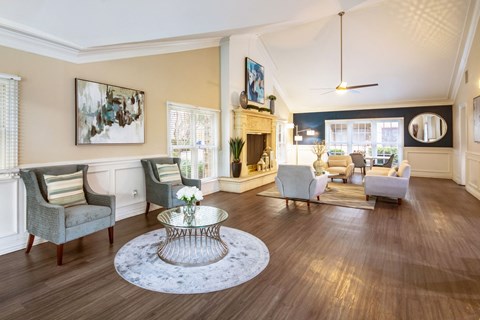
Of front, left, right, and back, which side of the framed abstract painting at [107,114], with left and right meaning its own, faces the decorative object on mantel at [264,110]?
left

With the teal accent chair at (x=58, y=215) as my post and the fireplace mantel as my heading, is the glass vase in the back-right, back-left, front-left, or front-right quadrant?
front-right

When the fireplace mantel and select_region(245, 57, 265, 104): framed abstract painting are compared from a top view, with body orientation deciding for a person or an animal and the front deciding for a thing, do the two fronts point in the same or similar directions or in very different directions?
same or similar directions

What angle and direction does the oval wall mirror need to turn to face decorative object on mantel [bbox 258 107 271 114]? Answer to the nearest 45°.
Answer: approximately 45° to its right

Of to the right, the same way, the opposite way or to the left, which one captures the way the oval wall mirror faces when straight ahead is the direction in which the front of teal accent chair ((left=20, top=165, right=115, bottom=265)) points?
to the right

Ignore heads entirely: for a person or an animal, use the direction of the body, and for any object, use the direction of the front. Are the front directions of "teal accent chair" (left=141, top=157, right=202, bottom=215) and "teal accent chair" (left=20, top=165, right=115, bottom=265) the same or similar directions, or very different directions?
same or similar directions

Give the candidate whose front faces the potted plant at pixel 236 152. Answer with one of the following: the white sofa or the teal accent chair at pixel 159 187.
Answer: the white sofa

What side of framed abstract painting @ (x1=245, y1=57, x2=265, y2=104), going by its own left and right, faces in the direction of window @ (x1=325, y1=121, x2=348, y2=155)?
left

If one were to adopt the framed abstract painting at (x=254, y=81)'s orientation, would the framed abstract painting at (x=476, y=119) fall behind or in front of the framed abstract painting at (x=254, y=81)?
in front

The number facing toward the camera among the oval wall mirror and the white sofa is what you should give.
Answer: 1

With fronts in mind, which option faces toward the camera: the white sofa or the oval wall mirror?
the oval wall mirror

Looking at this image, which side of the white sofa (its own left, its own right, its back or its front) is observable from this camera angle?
left

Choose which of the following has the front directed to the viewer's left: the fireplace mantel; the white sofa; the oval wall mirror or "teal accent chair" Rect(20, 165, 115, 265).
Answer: the white sofa

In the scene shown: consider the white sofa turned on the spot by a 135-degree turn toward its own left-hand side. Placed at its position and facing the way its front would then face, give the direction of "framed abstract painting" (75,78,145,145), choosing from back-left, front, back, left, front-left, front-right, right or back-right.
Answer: right

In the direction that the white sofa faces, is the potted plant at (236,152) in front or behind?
in front

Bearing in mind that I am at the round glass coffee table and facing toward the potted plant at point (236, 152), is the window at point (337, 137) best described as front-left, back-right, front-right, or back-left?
front-right

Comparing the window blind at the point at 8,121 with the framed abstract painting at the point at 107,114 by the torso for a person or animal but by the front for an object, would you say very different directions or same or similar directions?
same or similar directions

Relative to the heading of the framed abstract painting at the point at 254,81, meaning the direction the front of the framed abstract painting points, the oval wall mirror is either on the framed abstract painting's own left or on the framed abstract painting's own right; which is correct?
on the framed abstract painting's own left

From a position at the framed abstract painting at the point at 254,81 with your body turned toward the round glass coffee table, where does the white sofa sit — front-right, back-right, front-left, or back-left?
front-left
